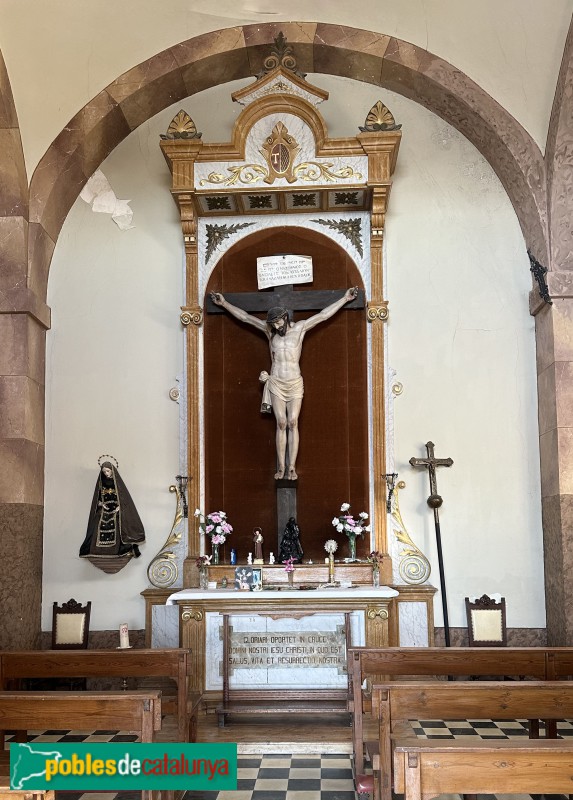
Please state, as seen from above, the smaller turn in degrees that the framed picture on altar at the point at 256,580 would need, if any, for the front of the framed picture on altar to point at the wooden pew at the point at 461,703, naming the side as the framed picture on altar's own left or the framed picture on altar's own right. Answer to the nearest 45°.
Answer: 0° — it already faces it

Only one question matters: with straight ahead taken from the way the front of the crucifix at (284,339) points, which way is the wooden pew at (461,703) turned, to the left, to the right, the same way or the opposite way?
the opposite way

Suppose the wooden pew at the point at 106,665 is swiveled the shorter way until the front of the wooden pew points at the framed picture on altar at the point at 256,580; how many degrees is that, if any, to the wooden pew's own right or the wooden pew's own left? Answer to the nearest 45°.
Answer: approximately 45° to the wooden pew's own right

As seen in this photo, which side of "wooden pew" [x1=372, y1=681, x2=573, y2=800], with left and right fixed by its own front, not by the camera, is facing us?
back

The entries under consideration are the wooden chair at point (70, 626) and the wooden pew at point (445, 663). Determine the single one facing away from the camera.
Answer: the wooden pew

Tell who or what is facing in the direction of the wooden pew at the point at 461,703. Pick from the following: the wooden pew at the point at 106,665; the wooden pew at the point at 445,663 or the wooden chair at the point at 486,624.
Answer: the wooden chair

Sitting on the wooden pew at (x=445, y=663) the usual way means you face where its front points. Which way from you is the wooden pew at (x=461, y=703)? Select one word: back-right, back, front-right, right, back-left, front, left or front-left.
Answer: back

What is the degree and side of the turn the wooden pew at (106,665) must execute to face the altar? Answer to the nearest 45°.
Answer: approximately 45° to its right

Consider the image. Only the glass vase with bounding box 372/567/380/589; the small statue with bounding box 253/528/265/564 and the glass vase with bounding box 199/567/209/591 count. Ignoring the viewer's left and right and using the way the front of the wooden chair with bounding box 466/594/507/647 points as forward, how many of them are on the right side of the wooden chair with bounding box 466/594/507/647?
3

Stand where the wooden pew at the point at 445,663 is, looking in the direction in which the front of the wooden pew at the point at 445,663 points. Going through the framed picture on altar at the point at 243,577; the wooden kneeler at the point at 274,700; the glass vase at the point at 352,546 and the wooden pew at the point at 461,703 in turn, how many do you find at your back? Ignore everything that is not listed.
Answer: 1

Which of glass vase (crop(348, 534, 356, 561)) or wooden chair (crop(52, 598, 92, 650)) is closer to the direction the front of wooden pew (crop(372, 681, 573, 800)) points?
the glass vase

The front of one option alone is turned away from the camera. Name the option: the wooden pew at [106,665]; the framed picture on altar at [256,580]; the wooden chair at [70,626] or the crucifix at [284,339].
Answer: the wooden pew

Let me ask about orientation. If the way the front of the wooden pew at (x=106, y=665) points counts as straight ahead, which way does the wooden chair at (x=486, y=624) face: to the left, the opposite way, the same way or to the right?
the opposite way
